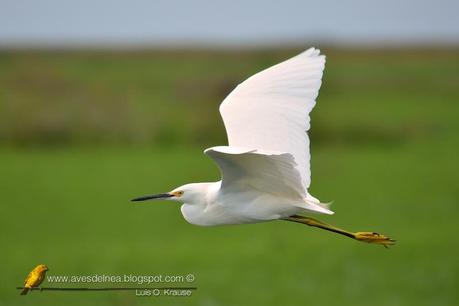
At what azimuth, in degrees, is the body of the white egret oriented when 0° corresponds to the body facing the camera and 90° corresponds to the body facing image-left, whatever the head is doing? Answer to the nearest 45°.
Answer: approximately 90°
